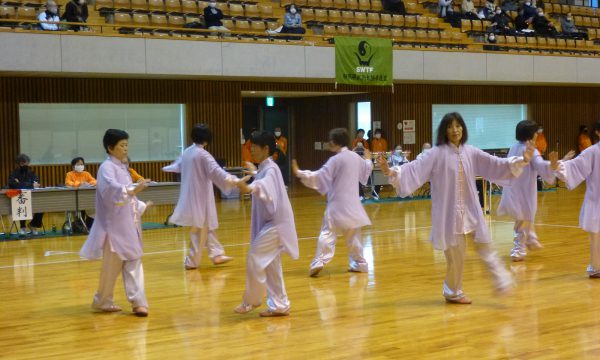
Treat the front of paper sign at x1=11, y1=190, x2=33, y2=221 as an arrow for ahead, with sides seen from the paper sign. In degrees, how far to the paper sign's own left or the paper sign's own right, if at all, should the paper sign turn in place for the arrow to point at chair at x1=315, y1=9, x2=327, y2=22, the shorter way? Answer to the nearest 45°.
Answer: approximately 135° to the paper sign's own left

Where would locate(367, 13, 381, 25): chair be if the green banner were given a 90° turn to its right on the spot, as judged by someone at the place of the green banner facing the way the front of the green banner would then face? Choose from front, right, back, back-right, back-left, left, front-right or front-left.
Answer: right

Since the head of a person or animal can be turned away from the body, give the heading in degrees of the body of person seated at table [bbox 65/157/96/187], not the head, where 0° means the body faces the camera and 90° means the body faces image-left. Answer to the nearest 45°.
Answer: approximately 0°

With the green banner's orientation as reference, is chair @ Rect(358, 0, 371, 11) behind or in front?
behind

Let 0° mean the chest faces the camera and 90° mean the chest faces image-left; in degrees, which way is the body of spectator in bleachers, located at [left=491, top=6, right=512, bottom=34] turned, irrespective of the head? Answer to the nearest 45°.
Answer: approximately 0°

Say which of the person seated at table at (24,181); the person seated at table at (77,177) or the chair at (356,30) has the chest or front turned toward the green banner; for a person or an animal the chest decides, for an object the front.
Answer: the chair

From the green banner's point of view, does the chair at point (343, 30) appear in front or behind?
behind
